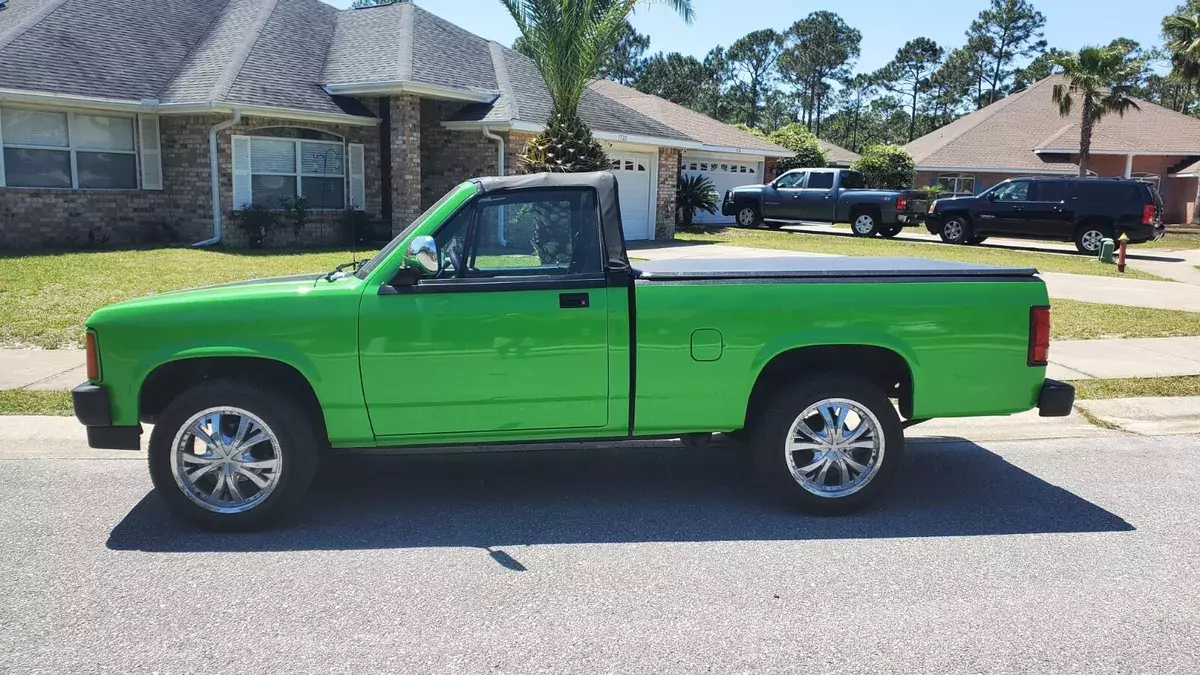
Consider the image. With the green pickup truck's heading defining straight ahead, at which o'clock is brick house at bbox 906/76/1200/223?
The brick house is roughly at 4 o'clock from the green pickup truck.

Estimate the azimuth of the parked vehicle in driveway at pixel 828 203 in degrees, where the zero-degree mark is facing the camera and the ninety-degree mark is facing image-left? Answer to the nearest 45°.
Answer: approximately 135°

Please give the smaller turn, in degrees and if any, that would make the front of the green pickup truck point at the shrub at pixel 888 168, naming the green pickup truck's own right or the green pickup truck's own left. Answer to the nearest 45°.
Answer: approximately 90° to the green pickup truck's own right

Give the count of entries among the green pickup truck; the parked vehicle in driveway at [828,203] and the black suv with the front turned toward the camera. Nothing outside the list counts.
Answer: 0

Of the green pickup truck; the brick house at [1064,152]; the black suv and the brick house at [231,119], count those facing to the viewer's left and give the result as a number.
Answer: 2

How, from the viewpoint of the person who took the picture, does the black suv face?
facing to the left of the viewer

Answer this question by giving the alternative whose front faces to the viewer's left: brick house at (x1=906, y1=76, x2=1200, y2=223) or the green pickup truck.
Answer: the green pickup truck

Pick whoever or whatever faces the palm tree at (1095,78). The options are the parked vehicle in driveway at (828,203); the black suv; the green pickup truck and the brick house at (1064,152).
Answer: the brick house

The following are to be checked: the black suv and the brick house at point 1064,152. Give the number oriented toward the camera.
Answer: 1

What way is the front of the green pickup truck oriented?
to the viewer's left

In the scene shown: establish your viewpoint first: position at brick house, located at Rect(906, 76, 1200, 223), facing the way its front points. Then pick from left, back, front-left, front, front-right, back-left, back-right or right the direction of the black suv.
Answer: front

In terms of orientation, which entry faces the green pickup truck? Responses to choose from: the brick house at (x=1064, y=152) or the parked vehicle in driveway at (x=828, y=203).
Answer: the brick house

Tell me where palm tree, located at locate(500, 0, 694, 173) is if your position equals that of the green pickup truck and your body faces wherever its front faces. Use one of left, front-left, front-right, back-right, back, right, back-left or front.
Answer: right

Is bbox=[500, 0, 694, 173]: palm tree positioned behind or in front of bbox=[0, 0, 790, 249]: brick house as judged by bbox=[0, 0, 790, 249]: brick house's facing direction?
in front

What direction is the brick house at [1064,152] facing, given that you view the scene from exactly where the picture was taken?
facing the viewer

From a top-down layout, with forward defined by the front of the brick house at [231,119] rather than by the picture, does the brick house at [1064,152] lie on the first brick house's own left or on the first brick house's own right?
on the first brick house's own left
